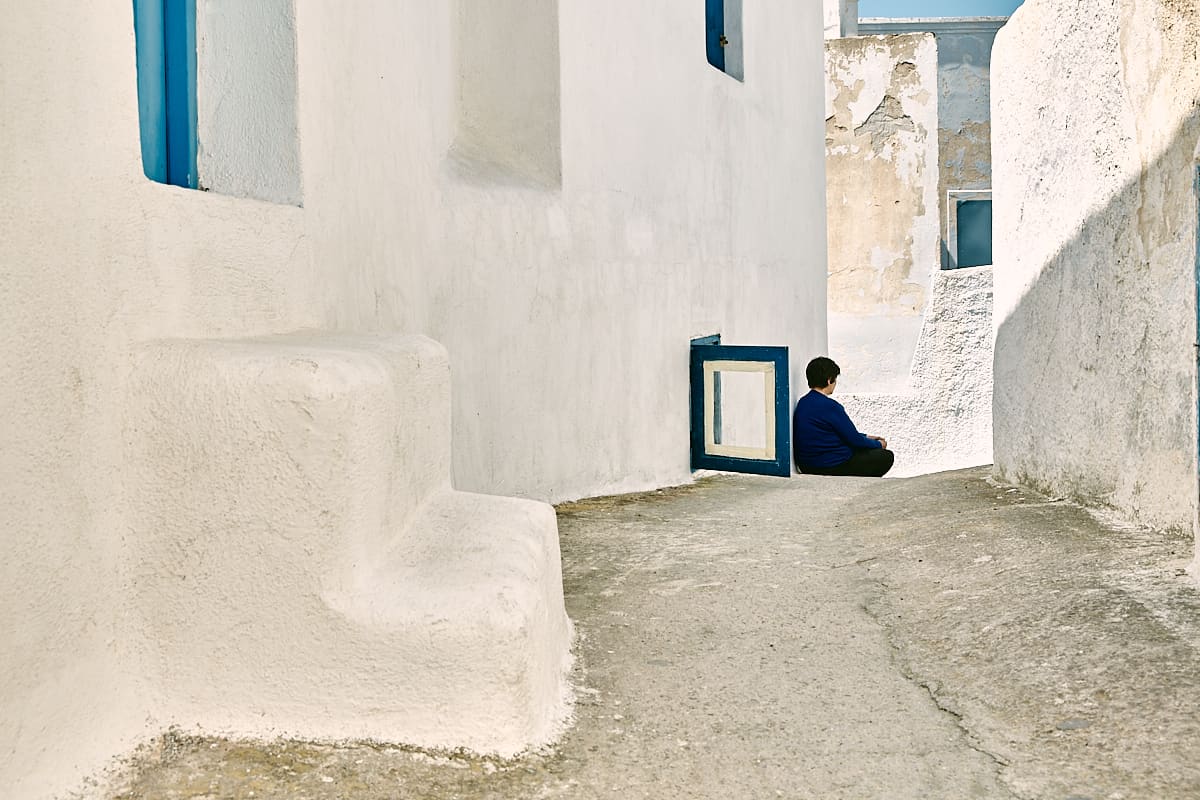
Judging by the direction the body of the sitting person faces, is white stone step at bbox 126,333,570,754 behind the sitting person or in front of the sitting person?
behind

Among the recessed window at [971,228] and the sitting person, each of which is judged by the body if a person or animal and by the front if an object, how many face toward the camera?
1

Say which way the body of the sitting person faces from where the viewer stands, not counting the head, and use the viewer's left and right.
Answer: facing away from the viewer and to the right of the viewer

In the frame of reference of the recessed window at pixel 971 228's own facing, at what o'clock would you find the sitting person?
The sitting person is roughly at 12 o'clock from the recessed window.

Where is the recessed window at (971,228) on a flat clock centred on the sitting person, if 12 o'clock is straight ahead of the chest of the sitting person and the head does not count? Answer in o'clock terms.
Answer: The recessed window is roughly at 11 o'clock from the sitting person.

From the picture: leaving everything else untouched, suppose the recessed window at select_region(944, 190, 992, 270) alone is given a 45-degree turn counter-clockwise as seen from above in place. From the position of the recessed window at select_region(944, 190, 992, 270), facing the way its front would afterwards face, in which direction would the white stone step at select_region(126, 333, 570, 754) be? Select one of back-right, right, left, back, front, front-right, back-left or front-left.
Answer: front-right

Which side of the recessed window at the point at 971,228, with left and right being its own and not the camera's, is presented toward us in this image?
front

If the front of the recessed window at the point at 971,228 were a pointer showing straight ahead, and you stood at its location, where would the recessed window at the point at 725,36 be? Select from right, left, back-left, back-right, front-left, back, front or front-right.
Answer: front

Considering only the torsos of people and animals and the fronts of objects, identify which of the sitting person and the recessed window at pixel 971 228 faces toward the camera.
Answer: the recessed window
